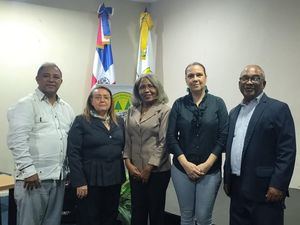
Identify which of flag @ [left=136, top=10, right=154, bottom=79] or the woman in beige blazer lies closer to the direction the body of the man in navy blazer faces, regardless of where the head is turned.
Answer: the woman in beige blazer

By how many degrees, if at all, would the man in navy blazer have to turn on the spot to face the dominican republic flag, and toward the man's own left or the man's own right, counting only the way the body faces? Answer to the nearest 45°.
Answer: approximately 90° to the man's own right

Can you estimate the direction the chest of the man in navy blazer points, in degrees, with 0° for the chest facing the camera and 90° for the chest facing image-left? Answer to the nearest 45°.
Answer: approximately 45°

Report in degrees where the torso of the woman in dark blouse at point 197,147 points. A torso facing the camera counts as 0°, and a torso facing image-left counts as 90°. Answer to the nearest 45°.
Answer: approximately 0°

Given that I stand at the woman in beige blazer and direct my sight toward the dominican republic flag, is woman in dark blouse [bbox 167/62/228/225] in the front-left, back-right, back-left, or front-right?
back-right

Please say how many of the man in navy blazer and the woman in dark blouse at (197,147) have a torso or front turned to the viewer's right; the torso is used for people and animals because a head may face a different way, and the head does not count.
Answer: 0

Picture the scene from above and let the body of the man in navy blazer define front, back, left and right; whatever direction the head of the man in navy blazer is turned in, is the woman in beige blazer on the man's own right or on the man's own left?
on the man's own right
